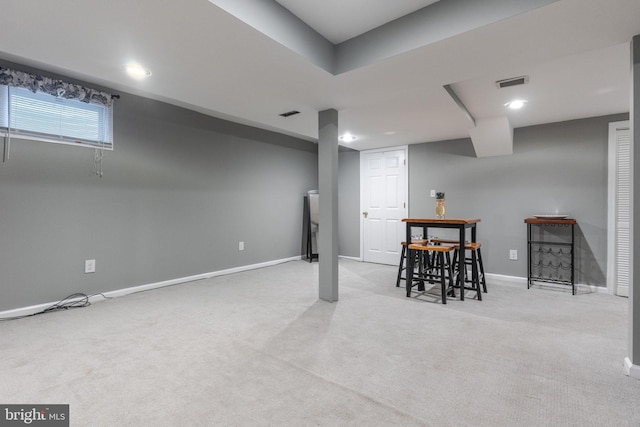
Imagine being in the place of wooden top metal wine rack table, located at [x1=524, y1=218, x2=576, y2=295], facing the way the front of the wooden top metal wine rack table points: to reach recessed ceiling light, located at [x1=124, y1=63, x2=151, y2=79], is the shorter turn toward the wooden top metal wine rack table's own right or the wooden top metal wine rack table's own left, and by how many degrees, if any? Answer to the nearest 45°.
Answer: approximately 45° to the wooden top metal wine rack table's own right

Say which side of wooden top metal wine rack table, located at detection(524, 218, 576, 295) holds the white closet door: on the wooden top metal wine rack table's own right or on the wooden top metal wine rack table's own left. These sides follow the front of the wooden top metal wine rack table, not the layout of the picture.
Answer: on the wooden top metal wine rack table's own left

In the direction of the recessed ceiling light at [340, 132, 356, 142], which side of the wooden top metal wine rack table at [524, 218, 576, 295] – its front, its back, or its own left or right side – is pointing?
right

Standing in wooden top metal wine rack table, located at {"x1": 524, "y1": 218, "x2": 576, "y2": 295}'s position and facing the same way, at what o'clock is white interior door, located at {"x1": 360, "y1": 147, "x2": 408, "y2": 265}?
The white interior door is roughly at 3 o'clock from the wooden top metal wine rack table.

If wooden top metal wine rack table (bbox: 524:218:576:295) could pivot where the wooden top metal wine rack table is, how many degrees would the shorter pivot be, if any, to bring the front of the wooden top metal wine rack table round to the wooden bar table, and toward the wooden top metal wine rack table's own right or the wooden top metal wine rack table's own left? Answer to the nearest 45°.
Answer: approximately 45° to the wooden top metal wine rack table's own right

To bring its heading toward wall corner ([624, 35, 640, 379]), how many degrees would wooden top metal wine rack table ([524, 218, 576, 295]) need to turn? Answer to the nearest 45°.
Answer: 0° — it already faces it

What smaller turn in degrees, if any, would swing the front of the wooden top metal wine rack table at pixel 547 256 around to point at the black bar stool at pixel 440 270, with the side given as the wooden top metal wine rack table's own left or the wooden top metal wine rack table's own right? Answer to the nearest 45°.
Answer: approximately 45° to the wooden top metal wine rack table's own right
